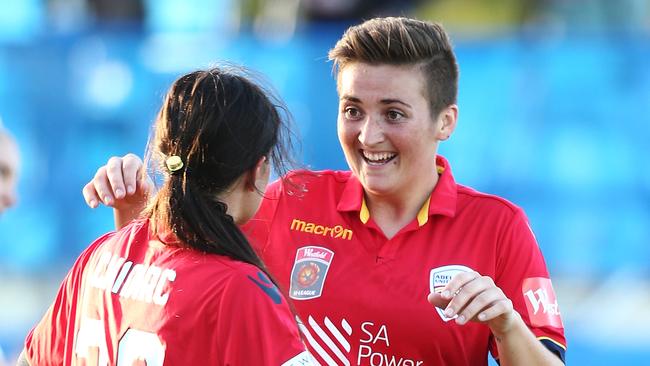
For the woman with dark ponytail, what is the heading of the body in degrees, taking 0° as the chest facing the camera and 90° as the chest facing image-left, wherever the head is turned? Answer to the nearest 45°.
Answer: approximately 225°

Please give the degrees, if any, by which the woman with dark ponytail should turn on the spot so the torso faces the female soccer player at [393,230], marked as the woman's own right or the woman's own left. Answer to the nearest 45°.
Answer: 0° — they already face them

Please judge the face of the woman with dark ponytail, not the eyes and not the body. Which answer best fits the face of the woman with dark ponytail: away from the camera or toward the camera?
away from the camera

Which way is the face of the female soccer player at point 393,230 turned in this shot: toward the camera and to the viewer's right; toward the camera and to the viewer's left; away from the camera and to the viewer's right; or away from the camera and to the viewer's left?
toward the camera and to the viewer's left
